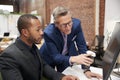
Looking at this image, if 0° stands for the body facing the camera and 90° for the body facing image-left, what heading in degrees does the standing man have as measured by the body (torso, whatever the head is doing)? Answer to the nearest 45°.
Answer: approximately 315°

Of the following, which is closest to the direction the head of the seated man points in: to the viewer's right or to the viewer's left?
to the viewer's right
